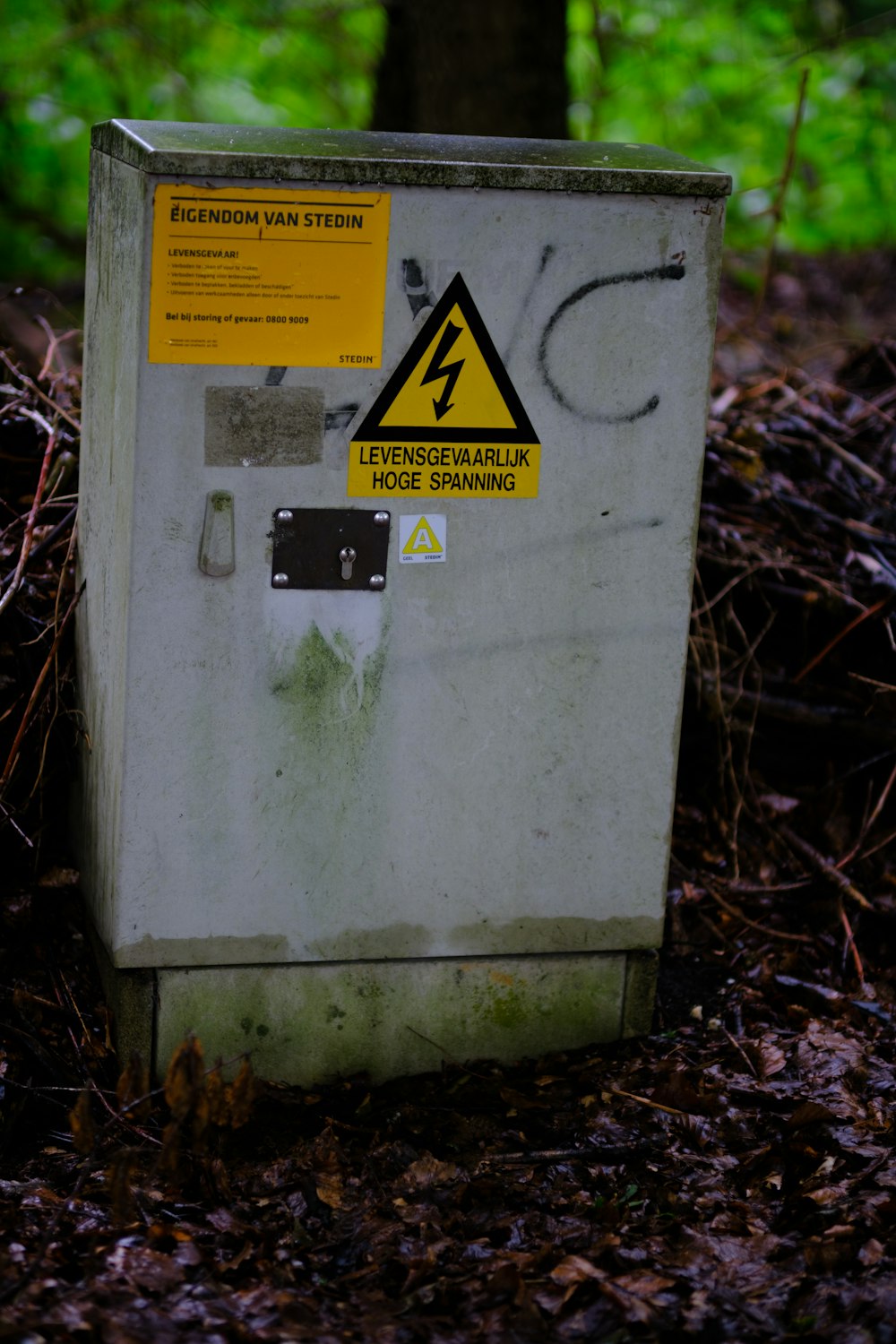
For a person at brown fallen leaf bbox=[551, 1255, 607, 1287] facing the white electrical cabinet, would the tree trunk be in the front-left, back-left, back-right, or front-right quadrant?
front-right

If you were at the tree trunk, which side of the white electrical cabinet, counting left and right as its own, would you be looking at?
back

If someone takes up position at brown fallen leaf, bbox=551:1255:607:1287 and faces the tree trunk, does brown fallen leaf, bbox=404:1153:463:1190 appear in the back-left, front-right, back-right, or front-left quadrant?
front-left

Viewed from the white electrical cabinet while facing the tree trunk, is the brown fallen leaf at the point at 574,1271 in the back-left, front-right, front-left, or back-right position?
back-right

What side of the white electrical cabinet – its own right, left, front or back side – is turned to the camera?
front
